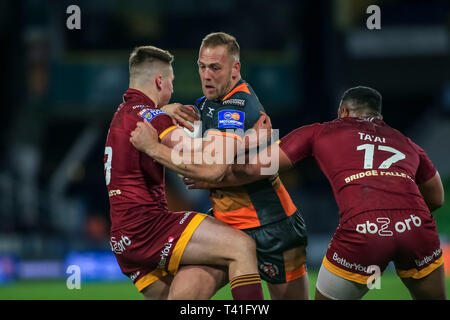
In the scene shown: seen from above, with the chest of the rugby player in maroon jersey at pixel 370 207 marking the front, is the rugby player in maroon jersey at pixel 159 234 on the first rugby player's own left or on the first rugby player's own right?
on the first rugby player's own left

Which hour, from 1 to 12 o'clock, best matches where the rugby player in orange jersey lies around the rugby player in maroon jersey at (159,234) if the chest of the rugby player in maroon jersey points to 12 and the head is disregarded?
The rugby player in orange jersey is roughly at 11 o'clock from the rugby player in maroon jersey.

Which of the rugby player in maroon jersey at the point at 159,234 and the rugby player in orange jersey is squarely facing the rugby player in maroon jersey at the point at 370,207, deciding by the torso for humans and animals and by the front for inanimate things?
the rugby player in maroon jersey at the point at 159,234

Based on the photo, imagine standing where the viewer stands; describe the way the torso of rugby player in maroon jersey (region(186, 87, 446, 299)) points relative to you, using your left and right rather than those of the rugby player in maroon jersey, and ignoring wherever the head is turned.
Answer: facing away from the viewer

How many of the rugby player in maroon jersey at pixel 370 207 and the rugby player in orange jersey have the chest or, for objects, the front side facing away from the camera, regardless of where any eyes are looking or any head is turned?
1

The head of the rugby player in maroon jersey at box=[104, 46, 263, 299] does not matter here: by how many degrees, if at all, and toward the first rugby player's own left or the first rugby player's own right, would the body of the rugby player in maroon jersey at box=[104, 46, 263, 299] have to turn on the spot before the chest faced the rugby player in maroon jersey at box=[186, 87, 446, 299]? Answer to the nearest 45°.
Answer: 0° — they already face them

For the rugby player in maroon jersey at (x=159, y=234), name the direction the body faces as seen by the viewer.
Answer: to the viewer's right

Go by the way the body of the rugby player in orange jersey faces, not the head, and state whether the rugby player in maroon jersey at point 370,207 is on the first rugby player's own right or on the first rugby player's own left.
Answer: on the first rugby player's own left

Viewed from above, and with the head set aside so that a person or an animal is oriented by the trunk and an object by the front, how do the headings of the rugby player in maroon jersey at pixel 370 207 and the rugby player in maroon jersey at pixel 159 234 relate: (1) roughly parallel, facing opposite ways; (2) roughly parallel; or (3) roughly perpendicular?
roughly perpendicular
